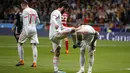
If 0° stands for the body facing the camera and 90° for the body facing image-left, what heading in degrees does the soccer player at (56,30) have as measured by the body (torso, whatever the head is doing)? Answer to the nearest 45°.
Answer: approximately 270°

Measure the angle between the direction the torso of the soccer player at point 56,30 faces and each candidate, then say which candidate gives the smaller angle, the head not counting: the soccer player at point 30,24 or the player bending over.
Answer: the player bending over

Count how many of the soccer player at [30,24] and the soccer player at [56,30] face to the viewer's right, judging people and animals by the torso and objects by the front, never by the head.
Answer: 1

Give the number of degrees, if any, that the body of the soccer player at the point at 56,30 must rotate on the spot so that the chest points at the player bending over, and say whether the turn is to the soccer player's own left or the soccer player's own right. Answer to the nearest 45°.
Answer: approximately 45° to the soccer player's own right

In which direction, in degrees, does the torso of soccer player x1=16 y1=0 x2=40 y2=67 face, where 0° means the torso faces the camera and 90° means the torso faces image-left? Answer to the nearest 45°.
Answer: approximately 135°
